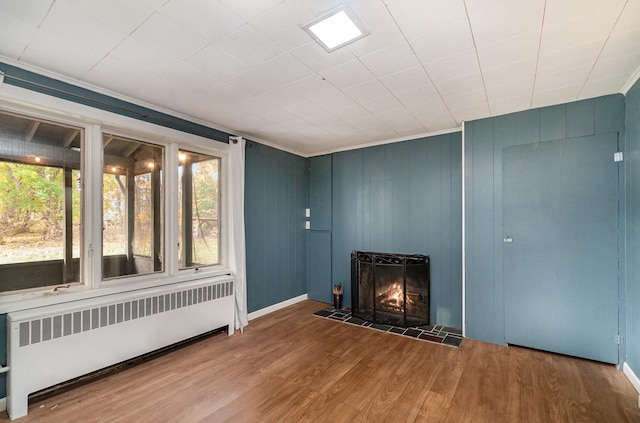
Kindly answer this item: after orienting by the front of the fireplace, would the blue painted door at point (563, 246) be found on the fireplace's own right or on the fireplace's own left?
on the fireplace's own left

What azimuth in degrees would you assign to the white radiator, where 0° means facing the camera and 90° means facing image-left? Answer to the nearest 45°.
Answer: approximately 315°

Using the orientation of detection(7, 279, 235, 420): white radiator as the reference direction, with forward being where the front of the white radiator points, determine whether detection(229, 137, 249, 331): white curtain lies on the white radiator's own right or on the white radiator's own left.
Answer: on the white radiator's own left

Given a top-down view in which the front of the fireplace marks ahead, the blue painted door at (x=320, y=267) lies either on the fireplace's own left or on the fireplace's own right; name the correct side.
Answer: on the fireplace's own right

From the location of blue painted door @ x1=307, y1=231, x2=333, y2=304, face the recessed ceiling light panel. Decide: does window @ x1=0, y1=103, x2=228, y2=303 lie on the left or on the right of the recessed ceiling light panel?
right
